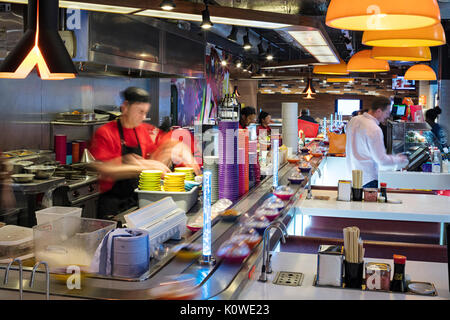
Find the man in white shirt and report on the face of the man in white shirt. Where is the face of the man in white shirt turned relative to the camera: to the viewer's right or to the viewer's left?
to the viewer's right

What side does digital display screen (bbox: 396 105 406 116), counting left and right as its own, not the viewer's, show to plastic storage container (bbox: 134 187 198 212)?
front

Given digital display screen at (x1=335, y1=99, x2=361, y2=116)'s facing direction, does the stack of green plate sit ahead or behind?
ahead

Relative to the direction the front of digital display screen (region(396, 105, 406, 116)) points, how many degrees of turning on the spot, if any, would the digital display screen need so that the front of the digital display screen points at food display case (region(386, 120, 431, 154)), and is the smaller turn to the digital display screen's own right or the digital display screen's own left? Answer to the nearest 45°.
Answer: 0° — it already faces it

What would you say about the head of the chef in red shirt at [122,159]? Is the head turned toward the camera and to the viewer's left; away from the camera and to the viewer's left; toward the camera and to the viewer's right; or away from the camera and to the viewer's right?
toward the camera and to the viewer's right

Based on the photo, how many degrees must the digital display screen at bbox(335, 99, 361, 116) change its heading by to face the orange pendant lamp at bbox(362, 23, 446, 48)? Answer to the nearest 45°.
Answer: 0° — it already faces it

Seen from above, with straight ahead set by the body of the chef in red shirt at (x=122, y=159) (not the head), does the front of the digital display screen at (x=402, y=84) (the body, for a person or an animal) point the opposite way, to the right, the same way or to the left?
to the right

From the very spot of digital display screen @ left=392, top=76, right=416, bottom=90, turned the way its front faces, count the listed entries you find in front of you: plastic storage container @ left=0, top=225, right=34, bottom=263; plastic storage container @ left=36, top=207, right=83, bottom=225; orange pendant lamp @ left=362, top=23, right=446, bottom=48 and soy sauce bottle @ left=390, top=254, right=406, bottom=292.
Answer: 4
